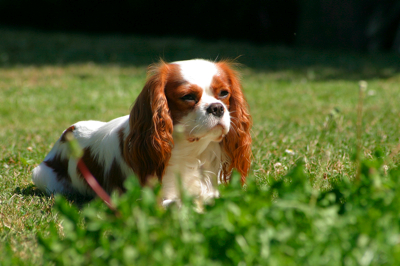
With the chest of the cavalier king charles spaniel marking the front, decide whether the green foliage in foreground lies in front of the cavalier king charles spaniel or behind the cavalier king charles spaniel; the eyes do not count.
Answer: in front

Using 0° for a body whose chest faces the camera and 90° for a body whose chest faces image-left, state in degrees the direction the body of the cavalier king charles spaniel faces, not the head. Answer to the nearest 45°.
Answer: approximately 315°
